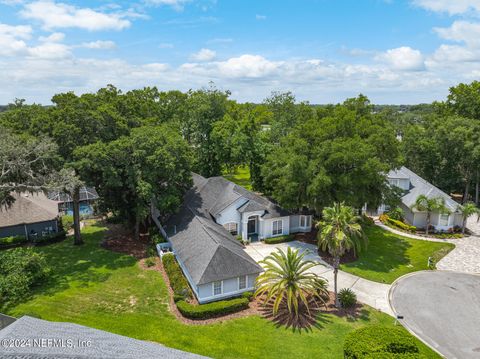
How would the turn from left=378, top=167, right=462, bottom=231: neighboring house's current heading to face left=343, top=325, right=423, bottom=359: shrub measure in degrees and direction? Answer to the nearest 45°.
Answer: approximately 45° to its left

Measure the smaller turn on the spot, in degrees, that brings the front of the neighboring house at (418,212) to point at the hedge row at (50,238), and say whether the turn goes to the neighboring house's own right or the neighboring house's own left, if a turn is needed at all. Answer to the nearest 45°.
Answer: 0° — it already faces it

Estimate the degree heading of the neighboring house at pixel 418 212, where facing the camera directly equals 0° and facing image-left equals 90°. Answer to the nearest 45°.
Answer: approximately 45°

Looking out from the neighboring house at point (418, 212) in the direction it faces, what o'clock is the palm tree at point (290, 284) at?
The palm tree is roughly at 1 o'clock from the neighboring house.

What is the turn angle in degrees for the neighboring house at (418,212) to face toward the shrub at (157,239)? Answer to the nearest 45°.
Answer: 0° — it already faces it

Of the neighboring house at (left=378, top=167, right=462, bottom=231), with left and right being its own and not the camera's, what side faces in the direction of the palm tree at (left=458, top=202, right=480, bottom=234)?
left

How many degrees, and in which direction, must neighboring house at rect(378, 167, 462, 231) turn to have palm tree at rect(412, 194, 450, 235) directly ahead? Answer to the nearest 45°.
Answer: approximately 45° to its left
